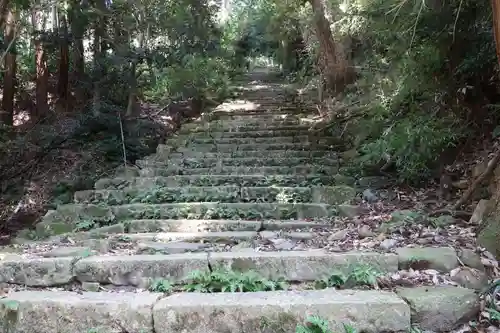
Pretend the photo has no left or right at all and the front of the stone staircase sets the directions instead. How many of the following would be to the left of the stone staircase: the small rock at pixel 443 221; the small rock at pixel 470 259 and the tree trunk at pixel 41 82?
2

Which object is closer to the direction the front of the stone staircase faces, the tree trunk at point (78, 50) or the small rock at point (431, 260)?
the small rock

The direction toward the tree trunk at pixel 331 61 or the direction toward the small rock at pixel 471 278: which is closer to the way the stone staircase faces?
the small rock

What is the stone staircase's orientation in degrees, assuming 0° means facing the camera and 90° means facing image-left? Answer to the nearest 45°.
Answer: approximately 0°

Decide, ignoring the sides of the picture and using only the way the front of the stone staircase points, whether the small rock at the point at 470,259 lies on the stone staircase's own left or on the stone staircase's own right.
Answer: on the stone staircase's own left

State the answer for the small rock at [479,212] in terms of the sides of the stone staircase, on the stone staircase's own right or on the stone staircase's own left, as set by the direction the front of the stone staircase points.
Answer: on the stone staircase's own left

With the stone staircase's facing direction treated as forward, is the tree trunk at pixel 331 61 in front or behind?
behind

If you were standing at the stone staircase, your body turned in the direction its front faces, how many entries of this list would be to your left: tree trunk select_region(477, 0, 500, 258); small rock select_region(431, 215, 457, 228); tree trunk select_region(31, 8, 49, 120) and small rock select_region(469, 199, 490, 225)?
3

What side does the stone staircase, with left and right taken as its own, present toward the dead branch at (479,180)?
left

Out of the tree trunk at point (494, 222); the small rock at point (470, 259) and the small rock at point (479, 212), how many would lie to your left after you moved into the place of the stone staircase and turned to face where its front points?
3

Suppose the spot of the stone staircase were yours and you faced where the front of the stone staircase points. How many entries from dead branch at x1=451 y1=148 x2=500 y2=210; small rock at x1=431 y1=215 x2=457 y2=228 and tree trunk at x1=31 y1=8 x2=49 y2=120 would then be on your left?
2

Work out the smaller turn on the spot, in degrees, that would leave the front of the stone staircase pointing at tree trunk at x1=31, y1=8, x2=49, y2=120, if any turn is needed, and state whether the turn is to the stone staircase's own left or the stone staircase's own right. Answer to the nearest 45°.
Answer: approximately 135° to the stone staircase's own right

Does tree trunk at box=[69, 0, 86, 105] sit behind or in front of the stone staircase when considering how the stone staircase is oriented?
behind
